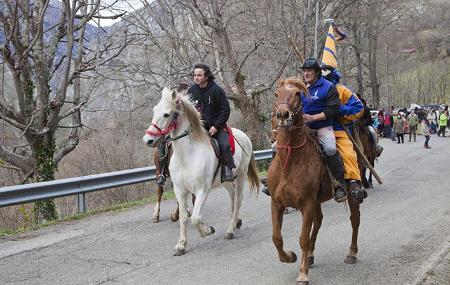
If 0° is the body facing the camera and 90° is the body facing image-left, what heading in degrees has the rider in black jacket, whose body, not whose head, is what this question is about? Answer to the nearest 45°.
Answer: approximately 45°

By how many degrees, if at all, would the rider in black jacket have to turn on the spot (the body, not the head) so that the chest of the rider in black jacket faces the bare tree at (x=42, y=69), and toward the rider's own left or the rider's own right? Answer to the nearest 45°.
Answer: approximately 90° to the rider's own right

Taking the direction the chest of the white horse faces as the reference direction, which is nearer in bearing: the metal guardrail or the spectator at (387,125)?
the metal guardrail

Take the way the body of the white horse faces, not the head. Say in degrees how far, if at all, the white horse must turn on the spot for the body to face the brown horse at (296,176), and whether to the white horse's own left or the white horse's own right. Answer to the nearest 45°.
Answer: approximately 90° to the white horse's own left

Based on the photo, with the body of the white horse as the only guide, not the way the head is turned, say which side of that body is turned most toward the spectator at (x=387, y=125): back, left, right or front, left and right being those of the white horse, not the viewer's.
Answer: back

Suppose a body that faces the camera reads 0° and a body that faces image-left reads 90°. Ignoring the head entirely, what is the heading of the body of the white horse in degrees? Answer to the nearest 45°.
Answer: approximately 45°

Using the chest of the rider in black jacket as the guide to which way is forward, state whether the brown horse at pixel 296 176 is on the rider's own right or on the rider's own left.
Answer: on the rider's own left
